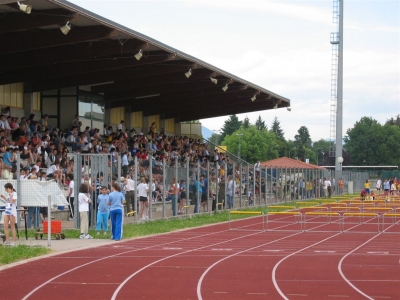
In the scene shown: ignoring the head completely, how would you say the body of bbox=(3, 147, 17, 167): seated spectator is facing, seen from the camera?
to the viewer's right

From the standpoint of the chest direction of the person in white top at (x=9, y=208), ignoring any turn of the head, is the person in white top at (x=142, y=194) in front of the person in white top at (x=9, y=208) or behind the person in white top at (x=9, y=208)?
behind

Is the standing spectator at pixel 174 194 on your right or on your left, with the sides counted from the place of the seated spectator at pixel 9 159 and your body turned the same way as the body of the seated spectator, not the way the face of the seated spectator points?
on your left

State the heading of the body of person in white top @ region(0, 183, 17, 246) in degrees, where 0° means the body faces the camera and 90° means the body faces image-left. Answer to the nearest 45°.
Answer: approximately 45°

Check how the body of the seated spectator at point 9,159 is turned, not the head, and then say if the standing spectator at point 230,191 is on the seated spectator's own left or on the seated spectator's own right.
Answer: on the seated spectator's own left

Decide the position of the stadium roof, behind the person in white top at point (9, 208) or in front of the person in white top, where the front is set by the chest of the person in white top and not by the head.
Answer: behind

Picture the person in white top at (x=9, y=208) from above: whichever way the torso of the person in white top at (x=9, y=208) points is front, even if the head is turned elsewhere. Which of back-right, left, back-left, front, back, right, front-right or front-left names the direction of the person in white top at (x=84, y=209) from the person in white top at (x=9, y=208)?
back
